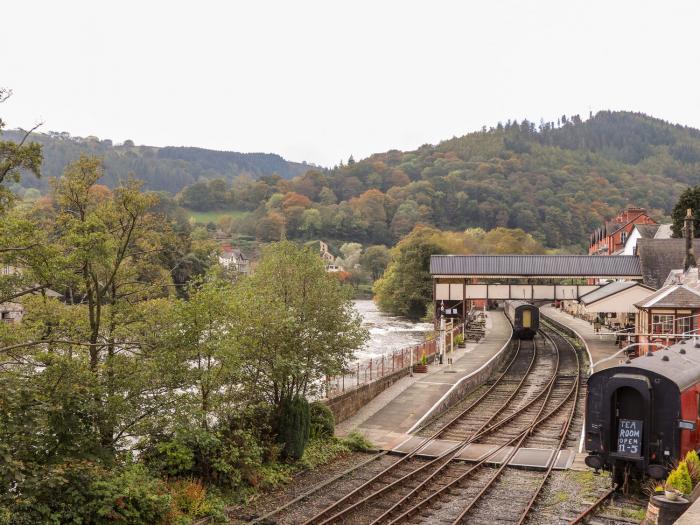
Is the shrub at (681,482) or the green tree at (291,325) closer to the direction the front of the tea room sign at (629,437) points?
the shrub

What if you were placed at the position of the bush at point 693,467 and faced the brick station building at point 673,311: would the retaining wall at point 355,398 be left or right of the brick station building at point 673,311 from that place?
left

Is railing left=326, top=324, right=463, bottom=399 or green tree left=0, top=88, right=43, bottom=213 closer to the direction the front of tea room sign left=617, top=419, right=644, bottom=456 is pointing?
the green tree

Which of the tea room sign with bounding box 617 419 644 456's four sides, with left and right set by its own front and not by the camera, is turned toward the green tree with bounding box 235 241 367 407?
right

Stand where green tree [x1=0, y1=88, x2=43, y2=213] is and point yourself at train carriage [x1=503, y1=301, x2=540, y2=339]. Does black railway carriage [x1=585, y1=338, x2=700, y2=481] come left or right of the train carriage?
right

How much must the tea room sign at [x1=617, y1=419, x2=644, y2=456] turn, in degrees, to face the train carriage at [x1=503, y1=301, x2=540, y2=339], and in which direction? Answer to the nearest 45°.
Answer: approximately 180°

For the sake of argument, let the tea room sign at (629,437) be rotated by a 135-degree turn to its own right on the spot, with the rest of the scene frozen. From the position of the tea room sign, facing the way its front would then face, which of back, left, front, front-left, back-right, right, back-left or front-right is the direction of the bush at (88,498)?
left

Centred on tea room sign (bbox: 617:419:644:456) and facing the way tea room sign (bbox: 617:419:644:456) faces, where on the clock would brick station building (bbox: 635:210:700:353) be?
The brick station building is roughly at 6 o'clock from the tea room sign.

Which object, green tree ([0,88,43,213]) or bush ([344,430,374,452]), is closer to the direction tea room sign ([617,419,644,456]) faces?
the green tree

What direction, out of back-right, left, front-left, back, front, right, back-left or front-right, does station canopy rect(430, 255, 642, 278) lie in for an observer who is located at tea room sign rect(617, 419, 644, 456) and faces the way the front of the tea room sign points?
back

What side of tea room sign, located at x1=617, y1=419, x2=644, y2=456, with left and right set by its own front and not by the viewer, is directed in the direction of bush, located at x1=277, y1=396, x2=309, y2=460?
right

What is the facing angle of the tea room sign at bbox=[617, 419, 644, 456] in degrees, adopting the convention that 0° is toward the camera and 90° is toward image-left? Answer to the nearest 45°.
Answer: approximately 0°

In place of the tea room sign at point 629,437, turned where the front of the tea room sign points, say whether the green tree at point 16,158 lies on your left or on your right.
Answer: on your right

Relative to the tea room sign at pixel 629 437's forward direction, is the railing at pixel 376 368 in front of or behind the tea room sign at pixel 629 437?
behind
